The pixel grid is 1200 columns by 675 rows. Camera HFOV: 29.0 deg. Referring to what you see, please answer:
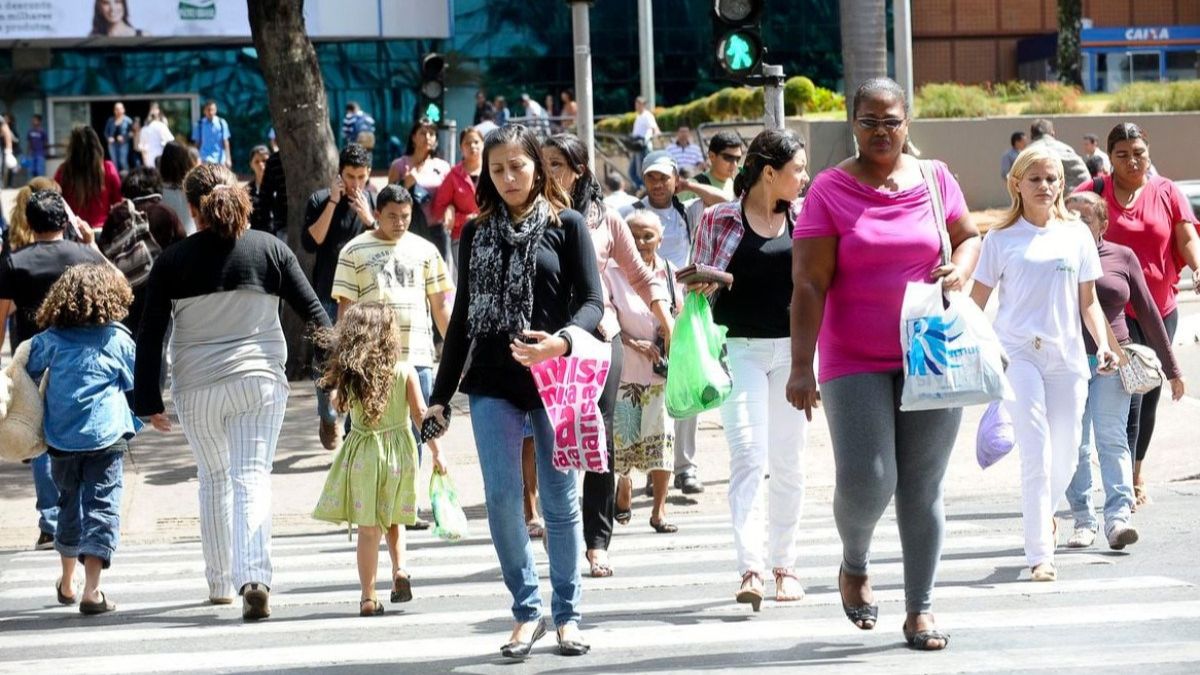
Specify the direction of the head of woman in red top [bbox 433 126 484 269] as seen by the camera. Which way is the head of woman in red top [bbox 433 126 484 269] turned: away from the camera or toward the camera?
toward the camera

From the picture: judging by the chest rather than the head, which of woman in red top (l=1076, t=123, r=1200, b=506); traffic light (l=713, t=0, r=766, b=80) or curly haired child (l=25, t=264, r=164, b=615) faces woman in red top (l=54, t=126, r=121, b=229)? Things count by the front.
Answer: the curly haired child

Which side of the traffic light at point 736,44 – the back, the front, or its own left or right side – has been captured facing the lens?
front

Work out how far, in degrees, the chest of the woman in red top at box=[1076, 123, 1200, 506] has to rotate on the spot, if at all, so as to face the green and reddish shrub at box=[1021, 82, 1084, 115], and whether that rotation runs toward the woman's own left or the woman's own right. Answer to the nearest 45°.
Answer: approximately 180°

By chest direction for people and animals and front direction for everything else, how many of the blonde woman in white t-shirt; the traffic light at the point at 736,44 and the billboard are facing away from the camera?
0

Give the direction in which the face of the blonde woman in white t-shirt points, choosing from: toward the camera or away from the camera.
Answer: toward the camera

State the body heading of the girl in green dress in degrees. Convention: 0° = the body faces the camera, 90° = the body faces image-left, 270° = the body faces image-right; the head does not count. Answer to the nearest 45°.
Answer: approximately 180°

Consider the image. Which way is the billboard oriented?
toward the camera

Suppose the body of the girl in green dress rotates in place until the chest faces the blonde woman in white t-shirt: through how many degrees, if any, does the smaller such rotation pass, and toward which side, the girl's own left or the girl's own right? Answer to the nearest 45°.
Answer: approximately 90° to the girl's own right

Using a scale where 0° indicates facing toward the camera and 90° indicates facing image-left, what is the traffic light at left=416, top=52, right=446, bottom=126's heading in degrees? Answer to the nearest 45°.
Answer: approximately 0°

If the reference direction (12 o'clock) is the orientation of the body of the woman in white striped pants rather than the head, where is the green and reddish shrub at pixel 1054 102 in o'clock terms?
The green and reddish shrub is roughly at 1 o'clock from the woman in white striped pants.

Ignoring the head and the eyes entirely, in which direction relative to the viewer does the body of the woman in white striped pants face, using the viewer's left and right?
facing away from the viewer

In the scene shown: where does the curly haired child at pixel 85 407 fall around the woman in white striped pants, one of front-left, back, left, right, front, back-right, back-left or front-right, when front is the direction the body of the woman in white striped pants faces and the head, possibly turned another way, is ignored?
front-left

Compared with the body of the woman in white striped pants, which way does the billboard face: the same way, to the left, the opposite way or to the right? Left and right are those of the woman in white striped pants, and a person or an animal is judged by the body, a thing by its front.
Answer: the opposite way

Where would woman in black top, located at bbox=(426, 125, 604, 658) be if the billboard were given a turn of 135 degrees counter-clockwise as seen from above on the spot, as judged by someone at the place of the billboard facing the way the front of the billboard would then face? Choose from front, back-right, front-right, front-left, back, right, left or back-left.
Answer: back-right

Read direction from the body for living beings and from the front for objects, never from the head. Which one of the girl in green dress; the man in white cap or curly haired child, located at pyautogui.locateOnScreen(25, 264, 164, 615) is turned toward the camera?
the man in white cap

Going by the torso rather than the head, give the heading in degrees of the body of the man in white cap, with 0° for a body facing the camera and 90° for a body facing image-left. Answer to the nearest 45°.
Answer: approximately 0°

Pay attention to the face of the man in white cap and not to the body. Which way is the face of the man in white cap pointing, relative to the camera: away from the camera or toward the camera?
toward the camera
